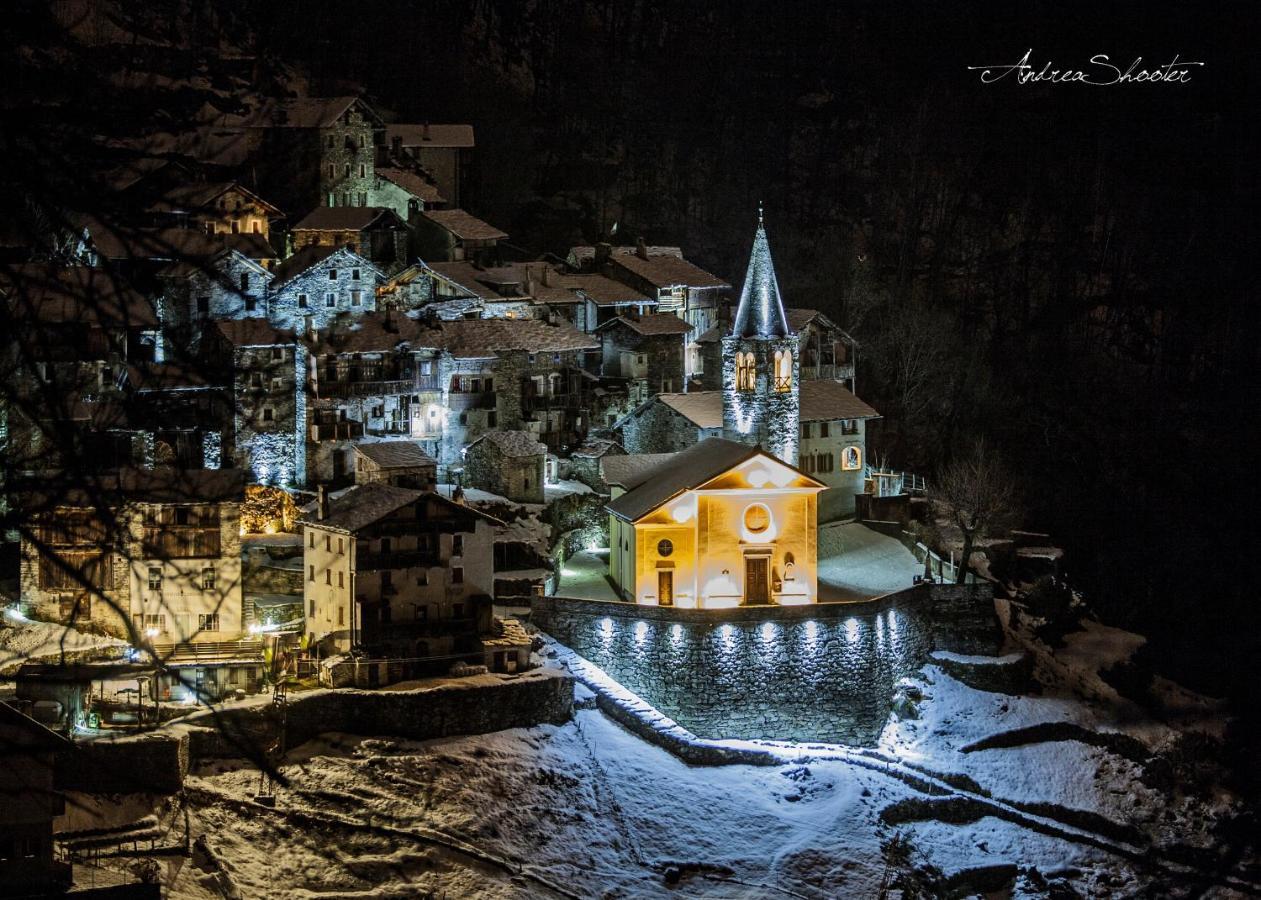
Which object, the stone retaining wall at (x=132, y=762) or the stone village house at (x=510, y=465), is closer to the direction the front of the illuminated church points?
the stone retaining wall

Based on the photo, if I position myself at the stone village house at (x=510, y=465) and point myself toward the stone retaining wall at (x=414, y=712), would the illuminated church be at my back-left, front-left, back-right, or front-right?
front-left

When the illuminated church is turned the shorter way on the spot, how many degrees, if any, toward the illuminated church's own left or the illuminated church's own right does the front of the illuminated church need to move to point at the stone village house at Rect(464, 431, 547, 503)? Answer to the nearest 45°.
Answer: approximately 135° to the illuminated church's own right

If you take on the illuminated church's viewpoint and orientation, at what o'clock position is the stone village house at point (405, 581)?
The stone village house is roughly at 2 o'clock from the illuminated church.

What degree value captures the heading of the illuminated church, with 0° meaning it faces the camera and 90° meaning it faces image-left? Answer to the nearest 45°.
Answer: approximately 0°

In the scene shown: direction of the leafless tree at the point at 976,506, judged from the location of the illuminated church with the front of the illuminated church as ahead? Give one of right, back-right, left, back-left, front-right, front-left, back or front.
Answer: back-left

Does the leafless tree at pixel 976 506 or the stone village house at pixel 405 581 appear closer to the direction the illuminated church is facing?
the stone village house
